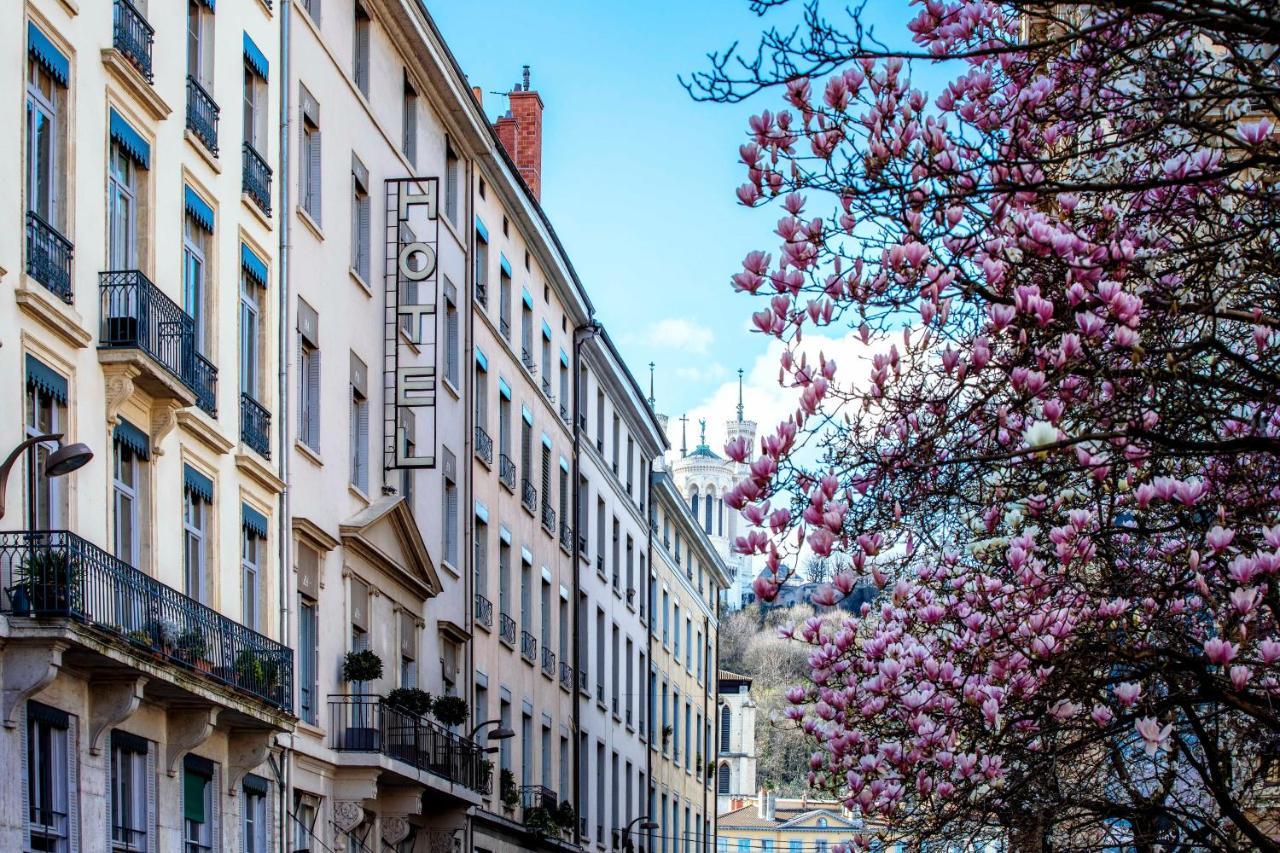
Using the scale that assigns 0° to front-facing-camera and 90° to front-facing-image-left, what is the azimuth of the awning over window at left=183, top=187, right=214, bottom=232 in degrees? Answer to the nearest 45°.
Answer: approximately 315°

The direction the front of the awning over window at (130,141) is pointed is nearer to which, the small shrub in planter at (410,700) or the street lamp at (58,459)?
the street lamp

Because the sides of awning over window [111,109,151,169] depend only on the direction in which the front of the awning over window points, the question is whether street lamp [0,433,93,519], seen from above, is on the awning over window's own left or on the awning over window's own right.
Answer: on the awning over window's own right

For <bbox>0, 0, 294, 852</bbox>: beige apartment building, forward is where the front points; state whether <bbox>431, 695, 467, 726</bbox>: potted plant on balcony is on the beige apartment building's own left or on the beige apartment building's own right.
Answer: on the beige apartment building's own left

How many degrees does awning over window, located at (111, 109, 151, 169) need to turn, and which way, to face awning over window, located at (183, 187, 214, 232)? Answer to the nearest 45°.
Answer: approximately 135° to its left

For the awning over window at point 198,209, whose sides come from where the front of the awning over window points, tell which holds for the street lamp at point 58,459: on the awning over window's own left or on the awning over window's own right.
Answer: on the awning over window's own right

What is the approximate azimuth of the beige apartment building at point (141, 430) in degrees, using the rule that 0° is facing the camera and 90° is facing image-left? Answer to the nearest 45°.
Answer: approximately 315°

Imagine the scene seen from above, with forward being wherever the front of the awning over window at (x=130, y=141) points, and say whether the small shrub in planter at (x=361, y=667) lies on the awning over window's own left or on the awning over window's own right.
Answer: on the awning over window's own left
